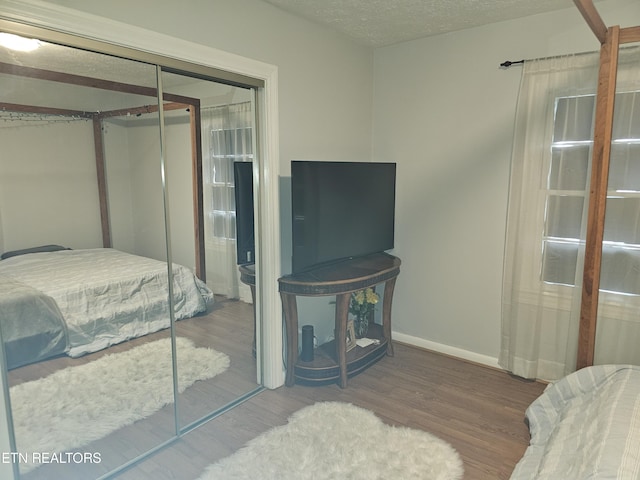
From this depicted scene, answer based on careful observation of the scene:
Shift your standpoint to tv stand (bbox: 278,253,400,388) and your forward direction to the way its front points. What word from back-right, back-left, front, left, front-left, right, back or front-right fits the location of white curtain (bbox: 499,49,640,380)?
front-left

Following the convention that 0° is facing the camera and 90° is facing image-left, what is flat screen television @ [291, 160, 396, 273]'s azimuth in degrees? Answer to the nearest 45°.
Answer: approximately 315°

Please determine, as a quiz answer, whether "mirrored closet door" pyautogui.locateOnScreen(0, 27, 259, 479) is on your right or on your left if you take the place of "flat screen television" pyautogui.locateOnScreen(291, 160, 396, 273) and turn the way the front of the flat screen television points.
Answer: on your right

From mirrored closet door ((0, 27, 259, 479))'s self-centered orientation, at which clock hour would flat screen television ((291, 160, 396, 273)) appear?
The flat screen television is roughly at 10 o'clock from the mirrored closet door.

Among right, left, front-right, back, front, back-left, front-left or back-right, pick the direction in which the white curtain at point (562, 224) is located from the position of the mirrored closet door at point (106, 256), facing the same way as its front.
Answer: front-left

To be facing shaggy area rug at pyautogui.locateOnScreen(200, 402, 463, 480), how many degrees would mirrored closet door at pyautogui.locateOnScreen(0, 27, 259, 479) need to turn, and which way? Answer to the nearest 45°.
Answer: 0° — it already faces it

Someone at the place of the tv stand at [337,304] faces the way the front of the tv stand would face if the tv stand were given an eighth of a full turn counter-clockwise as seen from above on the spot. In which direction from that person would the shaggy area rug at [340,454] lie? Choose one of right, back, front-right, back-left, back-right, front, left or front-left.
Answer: right

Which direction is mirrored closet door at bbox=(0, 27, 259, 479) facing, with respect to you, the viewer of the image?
facing the viewer and to the right of the viewer
